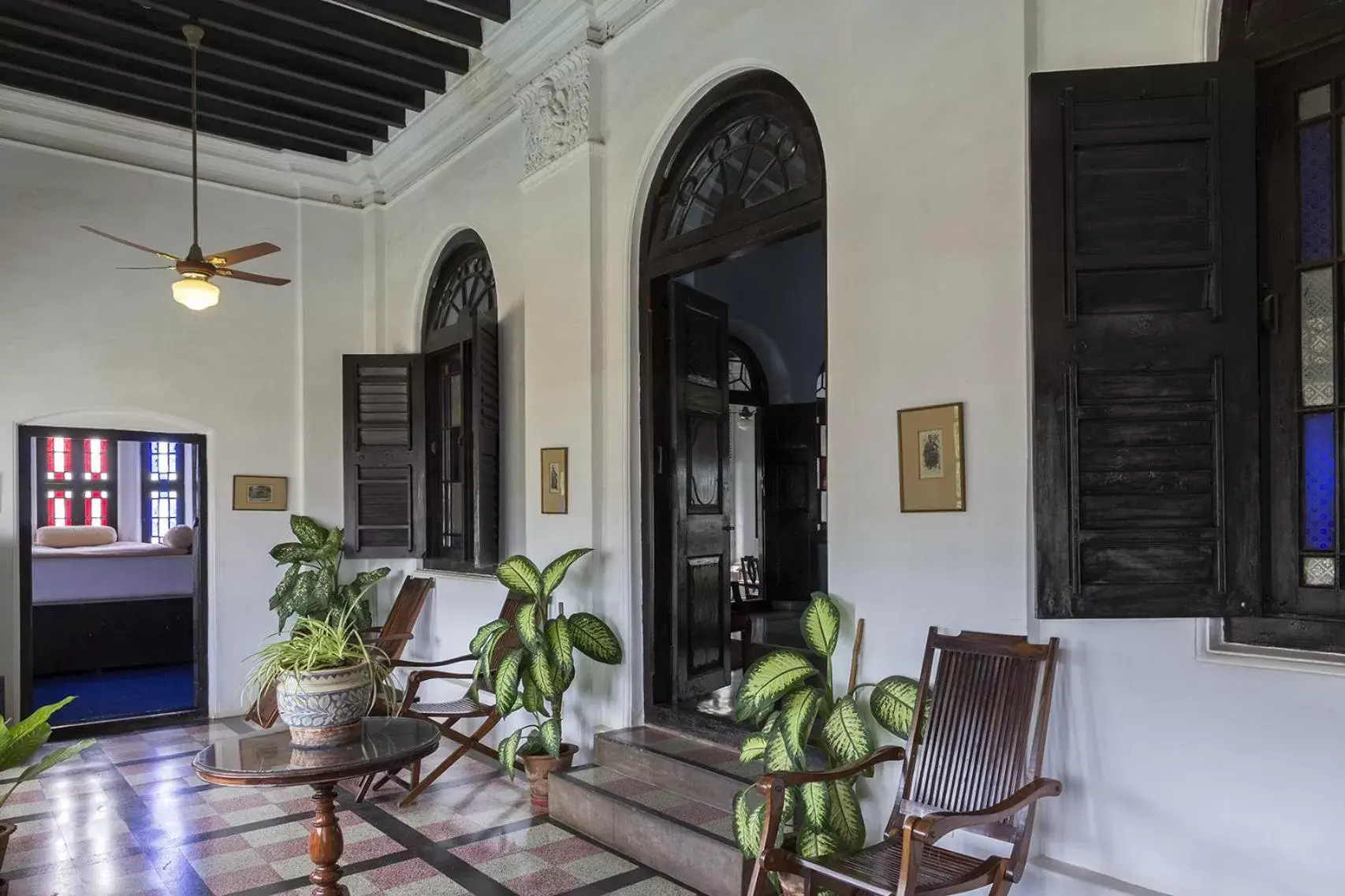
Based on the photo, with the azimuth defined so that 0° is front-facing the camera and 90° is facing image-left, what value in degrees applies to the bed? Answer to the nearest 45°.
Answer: approximately 0°

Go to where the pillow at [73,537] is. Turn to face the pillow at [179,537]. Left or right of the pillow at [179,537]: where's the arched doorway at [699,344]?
right

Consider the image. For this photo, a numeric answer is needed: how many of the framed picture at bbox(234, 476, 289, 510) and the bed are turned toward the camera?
2

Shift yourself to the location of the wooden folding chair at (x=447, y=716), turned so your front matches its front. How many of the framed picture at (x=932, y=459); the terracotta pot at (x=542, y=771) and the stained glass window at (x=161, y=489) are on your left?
2

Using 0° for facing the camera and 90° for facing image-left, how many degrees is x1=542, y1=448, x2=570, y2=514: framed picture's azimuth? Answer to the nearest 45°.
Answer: approximately 45°

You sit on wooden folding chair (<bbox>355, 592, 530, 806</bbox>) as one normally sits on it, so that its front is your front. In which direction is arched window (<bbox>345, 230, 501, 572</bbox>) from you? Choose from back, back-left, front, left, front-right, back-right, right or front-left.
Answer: back-right

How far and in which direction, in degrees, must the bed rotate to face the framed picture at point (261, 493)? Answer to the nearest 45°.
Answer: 0° — it already faces it

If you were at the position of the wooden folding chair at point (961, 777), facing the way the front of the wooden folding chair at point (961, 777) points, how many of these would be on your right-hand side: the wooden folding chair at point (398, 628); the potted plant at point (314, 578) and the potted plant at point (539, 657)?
3

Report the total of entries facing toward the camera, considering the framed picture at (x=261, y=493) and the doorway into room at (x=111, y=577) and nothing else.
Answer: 2

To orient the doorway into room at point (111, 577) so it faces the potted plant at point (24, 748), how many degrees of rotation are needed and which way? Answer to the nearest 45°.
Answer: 0° — it already faces it

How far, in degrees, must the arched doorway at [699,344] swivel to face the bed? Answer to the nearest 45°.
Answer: approximately 90° to its right
